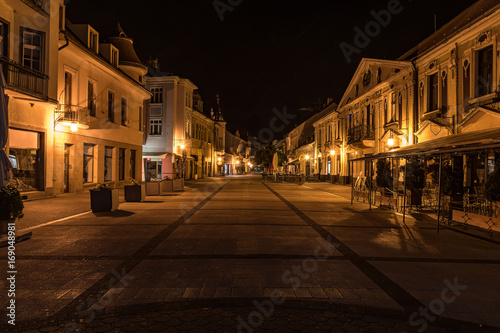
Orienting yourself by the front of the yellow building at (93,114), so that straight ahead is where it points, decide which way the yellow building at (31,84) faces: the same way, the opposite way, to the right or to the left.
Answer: the same way

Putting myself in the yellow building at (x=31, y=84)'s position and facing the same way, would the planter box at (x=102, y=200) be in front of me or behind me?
in front

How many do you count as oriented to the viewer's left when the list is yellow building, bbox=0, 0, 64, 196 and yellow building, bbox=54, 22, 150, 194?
0

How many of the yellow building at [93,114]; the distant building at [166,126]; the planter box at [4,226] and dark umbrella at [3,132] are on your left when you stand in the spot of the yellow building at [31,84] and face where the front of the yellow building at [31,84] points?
2

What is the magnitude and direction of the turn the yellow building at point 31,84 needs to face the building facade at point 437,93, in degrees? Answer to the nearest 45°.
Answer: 0° — it already faces it

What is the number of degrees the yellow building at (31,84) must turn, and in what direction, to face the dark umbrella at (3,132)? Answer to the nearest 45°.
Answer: approximately 45° to its right

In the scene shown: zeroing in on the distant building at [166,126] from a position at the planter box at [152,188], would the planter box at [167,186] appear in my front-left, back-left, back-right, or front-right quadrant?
front-right

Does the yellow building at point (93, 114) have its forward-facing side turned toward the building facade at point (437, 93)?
yes

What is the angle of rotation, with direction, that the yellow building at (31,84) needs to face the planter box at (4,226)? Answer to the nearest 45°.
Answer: approximately 45° to its right

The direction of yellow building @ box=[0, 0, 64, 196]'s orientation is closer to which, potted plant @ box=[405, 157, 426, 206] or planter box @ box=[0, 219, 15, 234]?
the potted plant

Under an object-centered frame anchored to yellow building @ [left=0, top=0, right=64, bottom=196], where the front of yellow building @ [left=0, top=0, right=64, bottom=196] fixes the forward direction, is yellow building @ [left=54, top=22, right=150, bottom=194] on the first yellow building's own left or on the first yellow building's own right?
on the first yellow building's own left

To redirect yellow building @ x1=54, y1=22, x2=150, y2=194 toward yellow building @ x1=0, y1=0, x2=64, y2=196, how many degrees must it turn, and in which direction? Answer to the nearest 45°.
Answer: approximately 90° to its right

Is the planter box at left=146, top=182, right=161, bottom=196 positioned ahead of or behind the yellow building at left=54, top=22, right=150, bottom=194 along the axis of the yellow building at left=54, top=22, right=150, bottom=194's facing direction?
ahead

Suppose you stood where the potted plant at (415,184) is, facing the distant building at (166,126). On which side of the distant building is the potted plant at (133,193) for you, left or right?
left

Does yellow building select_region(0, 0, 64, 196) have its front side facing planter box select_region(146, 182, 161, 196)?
no

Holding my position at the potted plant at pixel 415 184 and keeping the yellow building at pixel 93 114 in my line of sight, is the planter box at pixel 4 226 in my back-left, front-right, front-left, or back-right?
front-left

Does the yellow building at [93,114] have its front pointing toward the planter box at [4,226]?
no

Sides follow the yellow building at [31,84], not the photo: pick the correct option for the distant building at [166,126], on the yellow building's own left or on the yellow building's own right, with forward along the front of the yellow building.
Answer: on the yellow building's own left

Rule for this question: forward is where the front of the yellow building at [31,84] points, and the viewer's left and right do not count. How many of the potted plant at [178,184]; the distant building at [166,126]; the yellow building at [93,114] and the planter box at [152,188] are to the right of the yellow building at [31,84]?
0
